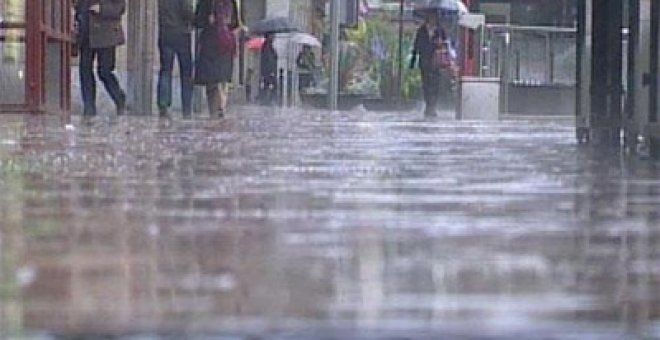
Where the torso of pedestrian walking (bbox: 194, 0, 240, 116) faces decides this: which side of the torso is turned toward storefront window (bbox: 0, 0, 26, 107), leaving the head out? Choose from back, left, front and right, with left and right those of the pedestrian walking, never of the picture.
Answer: right

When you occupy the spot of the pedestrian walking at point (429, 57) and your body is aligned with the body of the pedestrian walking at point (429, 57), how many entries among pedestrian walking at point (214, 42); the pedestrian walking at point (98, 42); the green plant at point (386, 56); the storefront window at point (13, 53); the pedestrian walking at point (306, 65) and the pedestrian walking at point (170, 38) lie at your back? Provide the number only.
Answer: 2

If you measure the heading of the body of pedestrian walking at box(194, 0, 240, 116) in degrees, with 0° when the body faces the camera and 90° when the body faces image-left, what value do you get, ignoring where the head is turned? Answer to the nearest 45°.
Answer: approximately 0°

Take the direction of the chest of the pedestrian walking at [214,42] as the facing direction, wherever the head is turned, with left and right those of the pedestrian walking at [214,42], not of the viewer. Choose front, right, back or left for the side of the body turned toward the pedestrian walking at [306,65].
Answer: front

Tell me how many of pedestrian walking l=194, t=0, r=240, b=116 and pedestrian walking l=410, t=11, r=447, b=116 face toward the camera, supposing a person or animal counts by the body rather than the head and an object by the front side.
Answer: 2

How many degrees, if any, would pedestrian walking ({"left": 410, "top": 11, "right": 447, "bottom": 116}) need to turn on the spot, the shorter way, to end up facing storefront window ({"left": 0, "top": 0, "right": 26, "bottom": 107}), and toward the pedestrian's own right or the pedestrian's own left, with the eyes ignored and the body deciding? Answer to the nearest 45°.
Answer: approximately 45° to the pedestrian's own right

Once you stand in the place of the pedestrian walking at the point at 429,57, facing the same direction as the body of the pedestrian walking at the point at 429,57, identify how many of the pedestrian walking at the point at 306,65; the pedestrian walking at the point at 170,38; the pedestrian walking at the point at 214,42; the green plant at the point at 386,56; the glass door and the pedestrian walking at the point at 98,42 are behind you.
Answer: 2

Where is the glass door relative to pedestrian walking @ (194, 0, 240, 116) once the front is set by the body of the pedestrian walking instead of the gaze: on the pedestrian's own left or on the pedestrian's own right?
on the pedestrian's own right

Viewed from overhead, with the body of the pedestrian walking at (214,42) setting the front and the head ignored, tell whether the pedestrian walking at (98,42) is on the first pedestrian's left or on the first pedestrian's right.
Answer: on the first pedestrian's right

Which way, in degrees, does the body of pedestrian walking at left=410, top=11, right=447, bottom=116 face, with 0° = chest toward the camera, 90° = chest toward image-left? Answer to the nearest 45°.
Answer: approximately 0°
